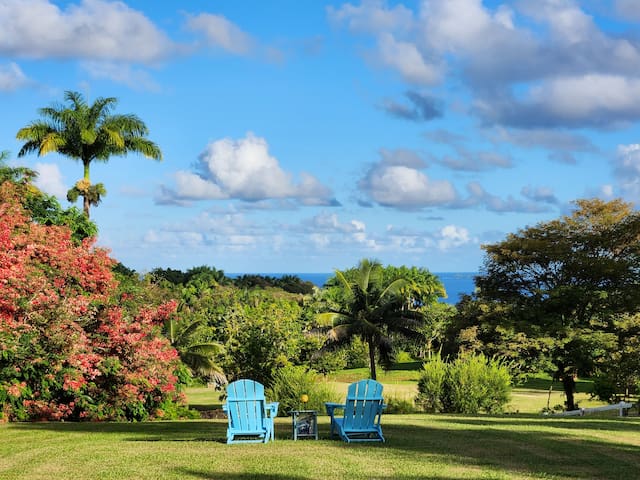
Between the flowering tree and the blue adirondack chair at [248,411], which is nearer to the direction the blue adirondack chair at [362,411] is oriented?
the flowering tree

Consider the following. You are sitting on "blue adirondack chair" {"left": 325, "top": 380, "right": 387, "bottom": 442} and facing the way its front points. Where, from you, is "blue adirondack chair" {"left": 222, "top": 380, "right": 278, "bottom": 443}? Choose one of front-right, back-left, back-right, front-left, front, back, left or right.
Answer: front-left

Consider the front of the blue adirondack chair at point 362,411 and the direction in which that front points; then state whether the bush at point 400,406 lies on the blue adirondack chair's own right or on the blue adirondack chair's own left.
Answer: on the blue adirondack chair's own right

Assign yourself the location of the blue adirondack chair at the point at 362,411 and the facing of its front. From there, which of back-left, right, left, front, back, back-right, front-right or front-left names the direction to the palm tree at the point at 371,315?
front-right

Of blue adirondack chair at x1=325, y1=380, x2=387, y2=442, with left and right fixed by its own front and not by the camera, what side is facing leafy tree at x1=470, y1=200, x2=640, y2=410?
right

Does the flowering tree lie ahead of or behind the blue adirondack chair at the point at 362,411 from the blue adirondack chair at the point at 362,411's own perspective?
ahead

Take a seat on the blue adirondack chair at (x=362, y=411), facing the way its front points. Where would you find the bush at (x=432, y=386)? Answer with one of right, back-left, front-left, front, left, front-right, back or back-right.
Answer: front-right

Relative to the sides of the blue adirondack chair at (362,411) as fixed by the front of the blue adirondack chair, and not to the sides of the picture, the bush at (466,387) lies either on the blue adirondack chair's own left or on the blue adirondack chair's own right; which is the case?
on the blue adirondack chair's own right

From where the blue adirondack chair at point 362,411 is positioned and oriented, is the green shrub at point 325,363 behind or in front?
in front

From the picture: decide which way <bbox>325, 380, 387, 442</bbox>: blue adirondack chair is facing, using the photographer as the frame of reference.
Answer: facing away from the viewer and to the left of the viewer
